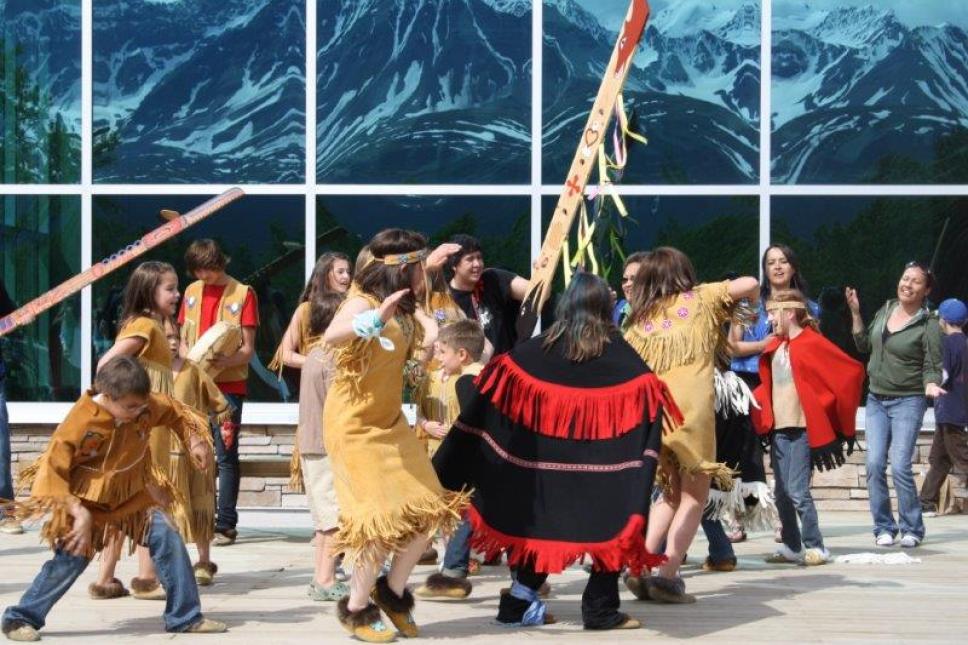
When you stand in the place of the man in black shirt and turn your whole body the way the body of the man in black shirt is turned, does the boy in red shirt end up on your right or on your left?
on your right

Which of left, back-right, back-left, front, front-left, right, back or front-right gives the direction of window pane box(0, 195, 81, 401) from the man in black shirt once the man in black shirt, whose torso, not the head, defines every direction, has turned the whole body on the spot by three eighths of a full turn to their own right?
front

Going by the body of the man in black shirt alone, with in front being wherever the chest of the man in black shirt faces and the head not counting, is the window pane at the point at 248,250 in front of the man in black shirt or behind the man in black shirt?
behind

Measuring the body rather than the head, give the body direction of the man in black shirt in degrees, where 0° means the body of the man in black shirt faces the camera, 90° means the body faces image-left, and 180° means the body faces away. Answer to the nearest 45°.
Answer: approximately 0°

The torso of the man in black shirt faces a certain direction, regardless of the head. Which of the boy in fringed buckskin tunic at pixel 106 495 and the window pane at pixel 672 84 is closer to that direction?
the boy in fringed buckskin tunic

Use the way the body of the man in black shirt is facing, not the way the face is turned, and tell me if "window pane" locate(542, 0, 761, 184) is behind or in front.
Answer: behind

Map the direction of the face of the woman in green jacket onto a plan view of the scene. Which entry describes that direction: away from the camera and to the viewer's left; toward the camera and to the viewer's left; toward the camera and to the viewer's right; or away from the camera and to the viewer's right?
toward the camera and to the viewer's left
